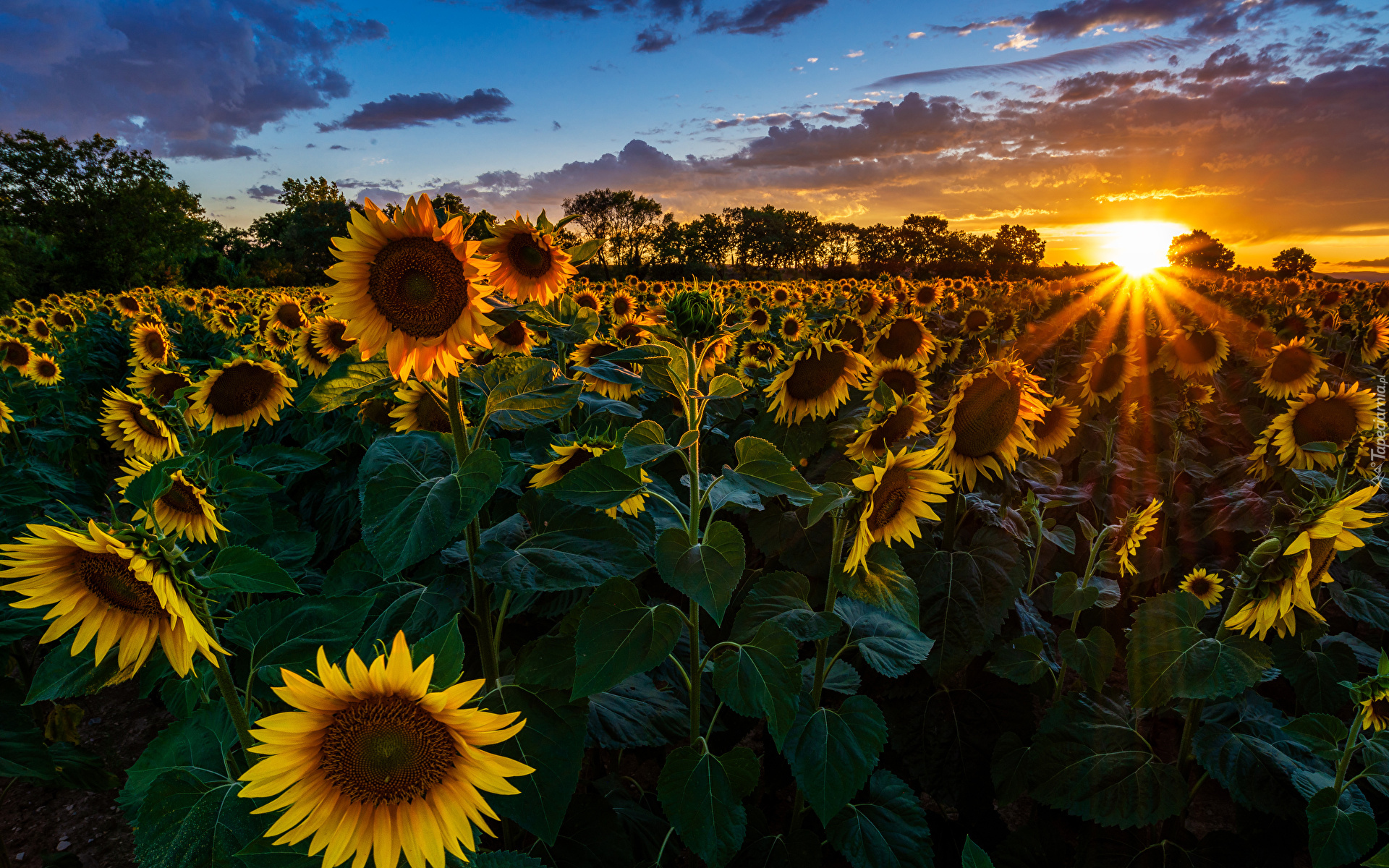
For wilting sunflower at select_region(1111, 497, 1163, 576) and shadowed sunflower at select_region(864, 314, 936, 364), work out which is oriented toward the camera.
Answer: the shadowed sunflower

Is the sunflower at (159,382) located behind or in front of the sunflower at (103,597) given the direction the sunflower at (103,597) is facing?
behind

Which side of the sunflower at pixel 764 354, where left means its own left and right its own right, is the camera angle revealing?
front

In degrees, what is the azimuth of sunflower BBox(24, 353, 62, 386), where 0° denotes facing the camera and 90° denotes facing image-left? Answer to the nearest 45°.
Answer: approximately 0°

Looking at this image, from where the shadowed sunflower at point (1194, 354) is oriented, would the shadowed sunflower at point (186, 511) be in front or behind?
in front

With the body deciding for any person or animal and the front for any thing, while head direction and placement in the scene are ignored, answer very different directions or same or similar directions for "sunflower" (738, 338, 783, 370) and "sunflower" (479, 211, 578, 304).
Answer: same or similar directions

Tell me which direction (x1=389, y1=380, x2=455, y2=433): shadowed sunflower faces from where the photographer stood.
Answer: facing the viewer

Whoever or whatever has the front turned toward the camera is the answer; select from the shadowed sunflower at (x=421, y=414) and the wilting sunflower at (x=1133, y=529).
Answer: the shadowed sunflower

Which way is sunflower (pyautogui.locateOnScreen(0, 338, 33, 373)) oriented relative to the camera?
toward the camera

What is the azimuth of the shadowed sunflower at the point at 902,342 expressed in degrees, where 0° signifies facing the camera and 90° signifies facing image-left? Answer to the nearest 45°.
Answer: approximately 0°

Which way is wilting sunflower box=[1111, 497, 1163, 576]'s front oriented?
to the viewer's right

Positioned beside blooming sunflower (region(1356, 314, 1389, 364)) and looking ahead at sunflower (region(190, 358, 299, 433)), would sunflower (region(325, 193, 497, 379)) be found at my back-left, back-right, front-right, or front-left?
front-left

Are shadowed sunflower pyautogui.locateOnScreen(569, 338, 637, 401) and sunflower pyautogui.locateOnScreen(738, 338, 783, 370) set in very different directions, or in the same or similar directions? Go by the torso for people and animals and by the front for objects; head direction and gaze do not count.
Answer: same or similar directions

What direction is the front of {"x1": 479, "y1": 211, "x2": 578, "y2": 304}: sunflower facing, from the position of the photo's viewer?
facing the viewer

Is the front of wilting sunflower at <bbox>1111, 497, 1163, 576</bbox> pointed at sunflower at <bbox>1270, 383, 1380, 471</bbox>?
no

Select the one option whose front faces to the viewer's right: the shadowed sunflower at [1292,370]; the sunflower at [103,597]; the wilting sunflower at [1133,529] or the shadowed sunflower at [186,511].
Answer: the wilting sunflower
